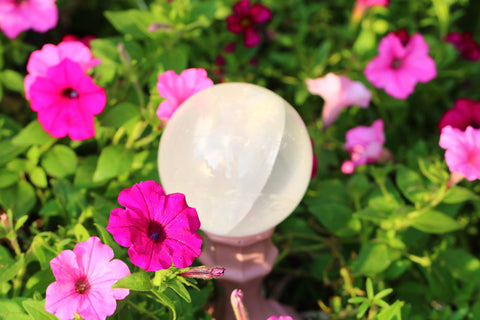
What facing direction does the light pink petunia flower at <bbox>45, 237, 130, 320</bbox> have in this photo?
toward the camera

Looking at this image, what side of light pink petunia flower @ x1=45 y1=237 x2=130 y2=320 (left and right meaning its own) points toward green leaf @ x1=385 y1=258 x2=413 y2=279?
left

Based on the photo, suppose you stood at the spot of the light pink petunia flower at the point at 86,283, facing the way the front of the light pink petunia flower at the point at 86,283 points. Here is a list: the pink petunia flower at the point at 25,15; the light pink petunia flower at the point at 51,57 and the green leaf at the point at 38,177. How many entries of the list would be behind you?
3

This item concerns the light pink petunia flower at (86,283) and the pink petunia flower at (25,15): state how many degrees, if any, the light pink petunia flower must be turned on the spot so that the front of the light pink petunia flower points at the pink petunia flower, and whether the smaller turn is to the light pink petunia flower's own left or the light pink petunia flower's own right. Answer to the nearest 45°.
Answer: approximately 180°

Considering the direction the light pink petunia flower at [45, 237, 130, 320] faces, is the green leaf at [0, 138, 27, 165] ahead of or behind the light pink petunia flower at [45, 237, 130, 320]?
behind
